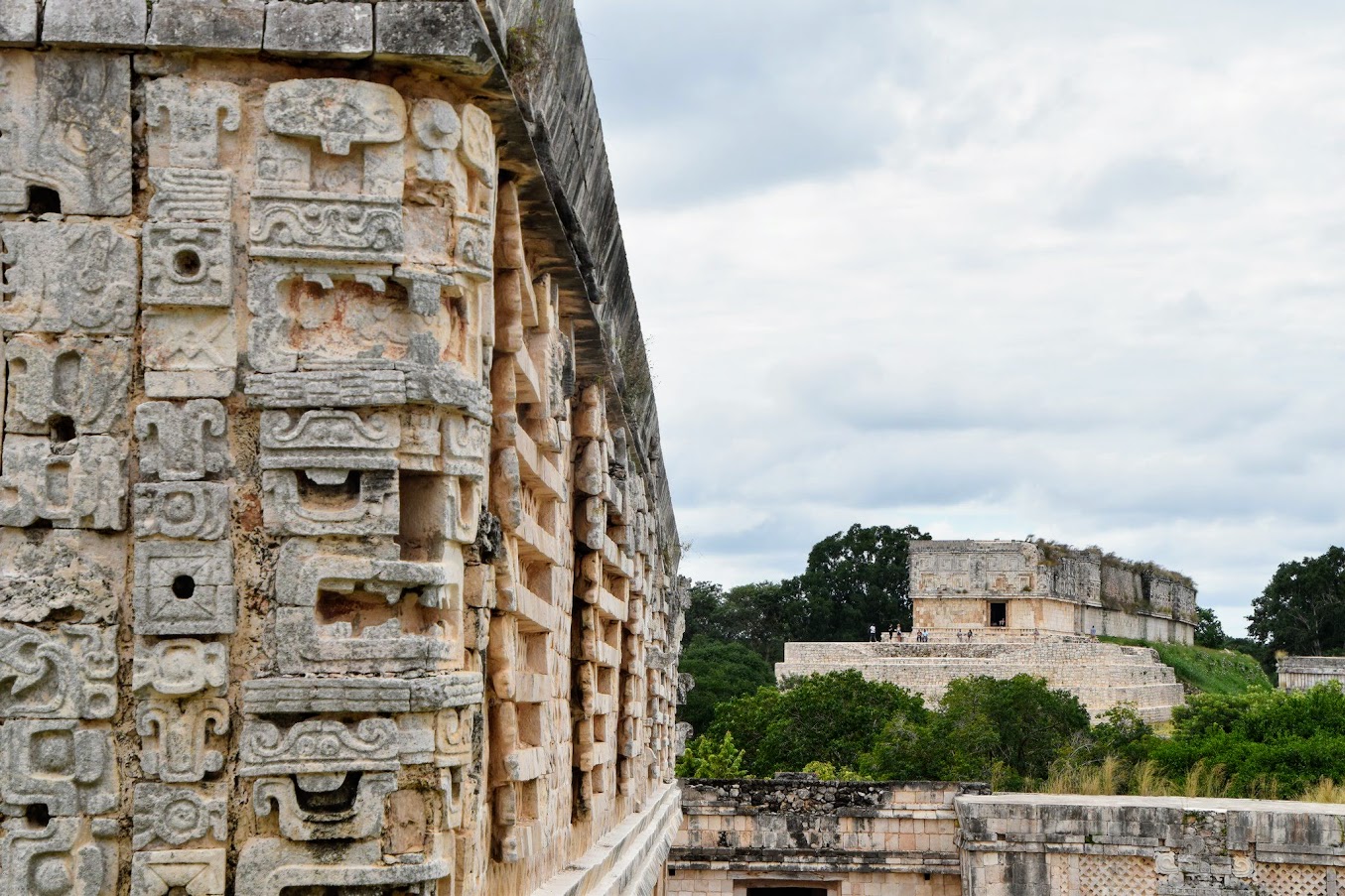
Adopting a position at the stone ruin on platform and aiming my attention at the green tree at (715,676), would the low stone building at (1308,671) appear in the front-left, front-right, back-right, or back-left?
back-left

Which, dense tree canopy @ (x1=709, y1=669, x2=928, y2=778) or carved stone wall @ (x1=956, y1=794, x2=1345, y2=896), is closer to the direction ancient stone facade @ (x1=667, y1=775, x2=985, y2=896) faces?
the carved stone wall

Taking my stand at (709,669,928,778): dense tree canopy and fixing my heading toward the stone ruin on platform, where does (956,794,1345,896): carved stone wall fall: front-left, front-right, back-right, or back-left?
back-right

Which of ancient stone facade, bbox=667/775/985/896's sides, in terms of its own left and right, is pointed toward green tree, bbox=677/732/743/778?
back

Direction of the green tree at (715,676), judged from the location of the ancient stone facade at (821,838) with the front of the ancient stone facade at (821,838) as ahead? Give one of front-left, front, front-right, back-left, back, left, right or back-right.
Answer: back

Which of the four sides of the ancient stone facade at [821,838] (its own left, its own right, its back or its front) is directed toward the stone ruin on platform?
back

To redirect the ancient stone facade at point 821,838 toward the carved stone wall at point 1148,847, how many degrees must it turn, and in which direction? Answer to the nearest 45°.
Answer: approximately 45° to its left

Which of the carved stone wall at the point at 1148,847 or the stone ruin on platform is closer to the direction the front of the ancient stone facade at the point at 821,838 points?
the carved stone wall

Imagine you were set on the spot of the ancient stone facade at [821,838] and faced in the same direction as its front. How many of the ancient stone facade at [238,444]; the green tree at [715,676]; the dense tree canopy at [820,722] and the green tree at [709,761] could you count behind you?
3

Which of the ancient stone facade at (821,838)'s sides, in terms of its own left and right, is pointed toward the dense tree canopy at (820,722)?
back

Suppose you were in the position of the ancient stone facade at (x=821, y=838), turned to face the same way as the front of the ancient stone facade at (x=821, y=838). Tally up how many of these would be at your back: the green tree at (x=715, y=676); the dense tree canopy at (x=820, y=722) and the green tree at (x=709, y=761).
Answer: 3

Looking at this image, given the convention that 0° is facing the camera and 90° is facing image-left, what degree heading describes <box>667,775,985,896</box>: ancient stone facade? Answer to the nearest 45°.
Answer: approximately 0°

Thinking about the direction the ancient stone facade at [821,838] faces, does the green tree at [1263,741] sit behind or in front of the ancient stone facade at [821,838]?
behind
